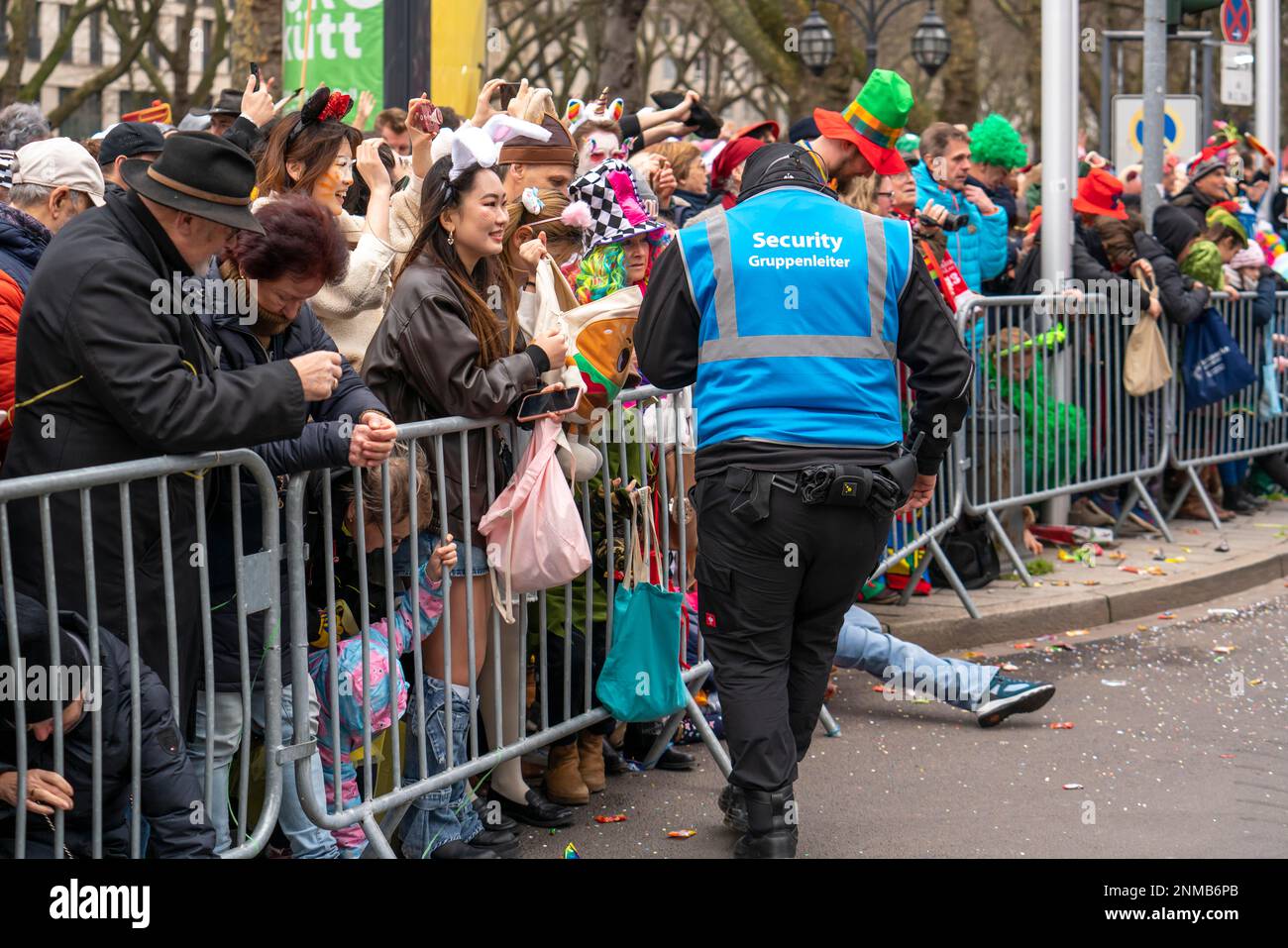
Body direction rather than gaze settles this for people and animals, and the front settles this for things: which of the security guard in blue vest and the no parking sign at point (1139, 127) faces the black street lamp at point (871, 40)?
the security guard in blue vest

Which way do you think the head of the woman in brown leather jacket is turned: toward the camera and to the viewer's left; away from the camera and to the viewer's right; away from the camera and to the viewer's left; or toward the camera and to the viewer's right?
toward the camera and to the viewer's right

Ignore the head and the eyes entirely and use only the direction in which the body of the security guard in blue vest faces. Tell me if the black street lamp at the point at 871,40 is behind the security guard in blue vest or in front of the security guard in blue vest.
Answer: in front

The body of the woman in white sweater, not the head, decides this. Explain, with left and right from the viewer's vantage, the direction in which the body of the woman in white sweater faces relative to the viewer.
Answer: facing to the right of the viewer

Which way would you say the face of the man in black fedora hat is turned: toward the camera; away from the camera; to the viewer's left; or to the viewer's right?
to the viewer's right

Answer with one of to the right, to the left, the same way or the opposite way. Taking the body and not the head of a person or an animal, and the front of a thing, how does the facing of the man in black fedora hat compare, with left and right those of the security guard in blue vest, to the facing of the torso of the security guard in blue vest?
to the right

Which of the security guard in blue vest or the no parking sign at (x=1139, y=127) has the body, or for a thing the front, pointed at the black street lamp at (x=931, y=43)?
the security guard in blue vest

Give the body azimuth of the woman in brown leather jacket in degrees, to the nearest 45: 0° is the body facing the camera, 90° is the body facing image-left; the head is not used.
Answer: approximately 270°

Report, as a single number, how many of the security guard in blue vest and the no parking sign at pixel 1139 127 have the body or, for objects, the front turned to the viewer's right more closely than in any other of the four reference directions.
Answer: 0

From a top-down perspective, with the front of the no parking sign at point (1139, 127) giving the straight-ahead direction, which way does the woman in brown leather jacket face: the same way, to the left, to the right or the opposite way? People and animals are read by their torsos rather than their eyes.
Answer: to the left

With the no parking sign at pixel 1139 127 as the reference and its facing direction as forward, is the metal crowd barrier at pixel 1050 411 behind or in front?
in front

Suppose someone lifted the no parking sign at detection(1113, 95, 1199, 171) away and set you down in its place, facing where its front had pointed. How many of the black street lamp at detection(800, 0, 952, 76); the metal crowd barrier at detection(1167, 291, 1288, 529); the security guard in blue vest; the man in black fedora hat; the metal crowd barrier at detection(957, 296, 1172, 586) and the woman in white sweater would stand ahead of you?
5

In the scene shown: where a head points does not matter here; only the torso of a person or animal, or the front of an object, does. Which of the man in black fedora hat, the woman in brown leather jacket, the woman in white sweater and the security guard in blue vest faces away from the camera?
the security guard in blue vest

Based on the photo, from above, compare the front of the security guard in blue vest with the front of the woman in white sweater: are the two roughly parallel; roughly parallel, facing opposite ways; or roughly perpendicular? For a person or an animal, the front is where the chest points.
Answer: roughly perpendicular

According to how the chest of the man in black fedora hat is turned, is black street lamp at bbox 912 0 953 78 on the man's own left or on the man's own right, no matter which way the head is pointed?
on the man's own left

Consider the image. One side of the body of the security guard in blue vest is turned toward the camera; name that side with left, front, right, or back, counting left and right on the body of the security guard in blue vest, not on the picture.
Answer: back
